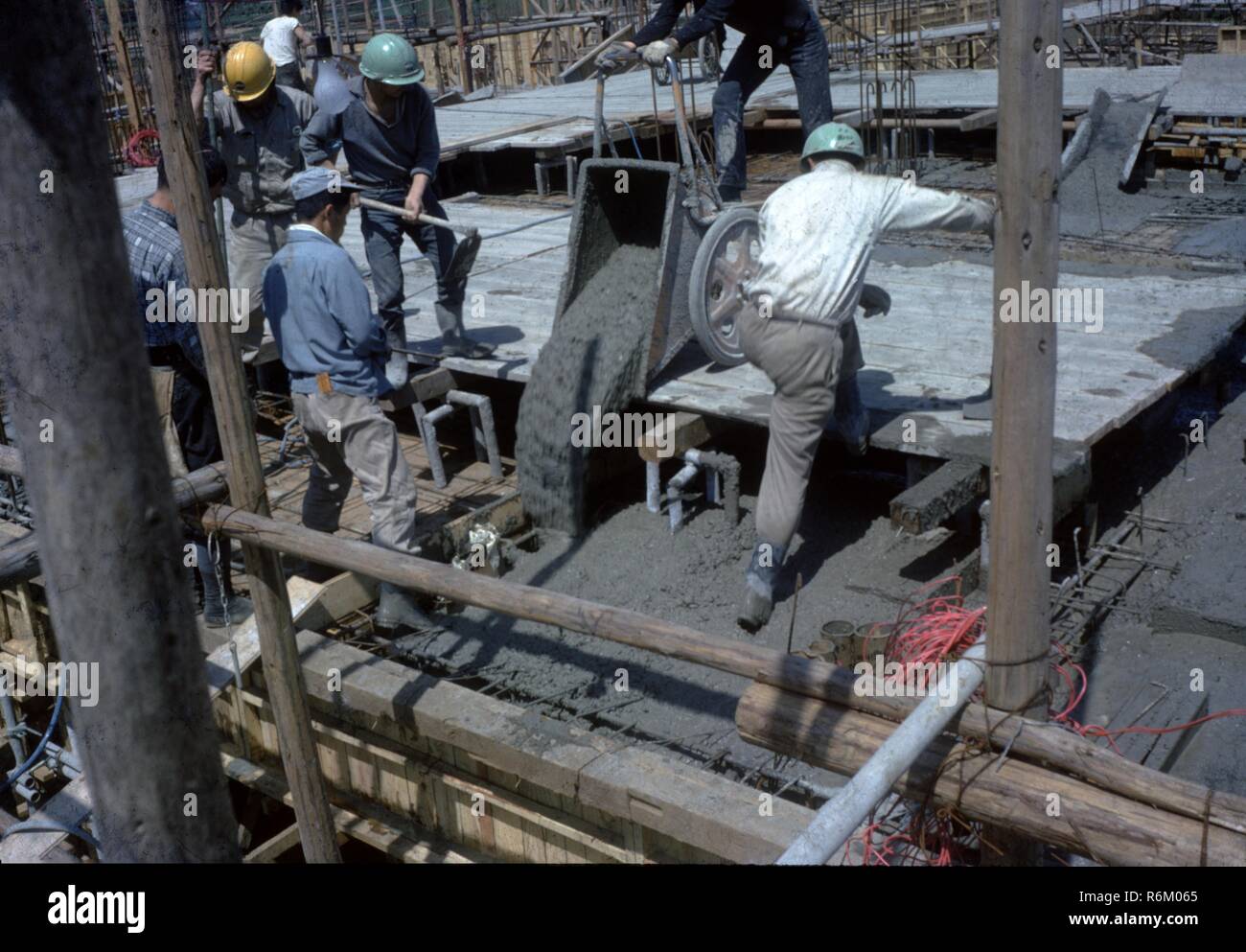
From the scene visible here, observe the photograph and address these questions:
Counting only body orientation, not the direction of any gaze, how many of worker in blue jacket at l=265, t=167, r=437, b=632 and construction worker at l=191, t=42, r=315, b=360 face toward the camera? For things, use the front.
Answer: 1

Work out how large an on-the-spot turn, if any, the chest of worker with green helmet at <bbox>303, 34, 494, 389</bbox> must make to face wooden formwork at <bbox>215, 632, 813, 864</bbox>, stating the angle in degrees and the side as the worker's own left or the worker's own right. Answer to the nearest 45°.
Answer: approximately 45° to the worker's own right

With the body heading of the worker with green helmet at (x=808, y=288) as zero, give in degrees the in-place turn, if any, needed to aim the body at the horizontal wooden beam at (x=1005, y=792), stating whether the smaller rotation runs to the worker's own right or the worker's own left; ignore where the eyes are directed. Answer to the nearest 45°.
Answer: approximately 135° to the worker's own right

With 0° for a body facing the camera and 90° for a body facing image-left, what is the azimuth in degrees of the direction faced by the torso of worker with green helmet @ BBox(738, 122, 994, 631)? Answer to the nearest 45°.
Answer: approximately 225°

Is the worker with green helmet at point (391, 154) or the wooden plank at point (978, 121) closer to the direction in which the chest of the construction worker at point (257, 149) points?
the worker with green helmet

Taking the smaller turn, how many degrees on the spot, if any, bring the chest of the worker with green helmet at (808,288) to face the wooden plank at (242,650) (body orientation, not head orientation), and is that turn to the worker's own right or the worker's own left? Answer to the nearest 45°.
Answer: approximately 135° to the worker's own left
